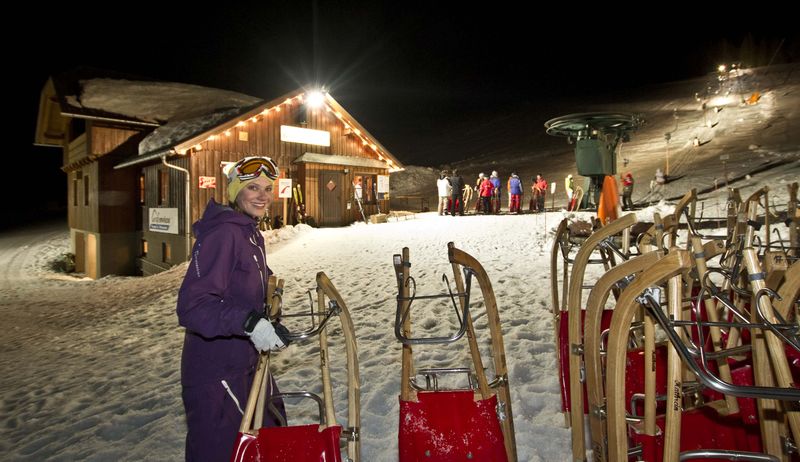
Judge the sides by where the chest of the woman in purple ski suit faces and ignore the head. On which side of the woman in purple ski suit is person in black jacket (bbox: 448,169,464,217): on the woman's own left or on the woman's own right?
on the woman's own left

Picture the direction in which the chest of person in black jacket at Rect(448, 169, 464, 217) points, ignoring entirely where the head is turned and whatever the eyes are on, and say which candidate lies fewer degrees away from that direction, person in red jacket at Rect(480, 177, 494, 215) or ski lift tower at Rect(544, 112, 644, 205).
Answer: the person in red jacket

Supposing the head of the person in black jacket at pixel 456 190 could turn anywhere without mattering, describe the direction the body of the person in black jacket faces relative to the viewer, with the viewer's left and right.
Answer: facing away from the viewer

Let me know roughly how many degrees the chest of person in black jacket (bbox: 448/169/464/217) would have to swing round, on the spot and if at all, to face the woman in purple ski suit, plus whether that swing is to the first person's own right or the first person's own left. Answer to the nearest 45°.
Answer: approximately 180°

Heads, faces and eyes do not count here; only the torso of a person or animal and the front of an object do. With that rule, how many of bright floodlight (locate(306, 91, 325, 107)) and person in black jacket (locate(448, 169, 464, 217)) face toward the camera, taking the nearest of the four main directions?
1

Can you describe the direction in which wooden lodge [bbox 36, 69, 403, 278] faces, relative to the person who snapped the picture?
facing the viewer and to the right of the viewer

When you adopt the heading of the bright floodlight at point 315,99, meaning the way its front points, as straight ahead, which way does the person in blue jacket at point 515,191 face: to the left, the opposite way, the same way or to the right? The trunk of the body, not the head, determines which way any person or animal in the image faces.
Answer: the opposite way

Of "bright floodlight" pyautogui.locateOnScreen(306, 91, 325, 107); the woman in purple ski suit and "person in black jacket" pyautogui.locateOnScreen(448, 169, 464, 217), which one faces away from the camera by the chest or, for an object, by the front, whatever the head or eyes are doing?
the person in black jacket

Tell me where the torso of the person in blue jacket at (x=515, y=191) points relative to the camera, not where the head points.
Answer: away from the camera

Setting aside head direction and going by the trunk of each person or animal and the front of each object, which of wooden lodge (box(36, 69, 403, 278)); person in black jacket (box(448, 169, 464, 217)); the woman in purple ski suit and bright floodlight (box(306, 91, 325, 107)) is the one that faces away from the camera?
the person in black jacket

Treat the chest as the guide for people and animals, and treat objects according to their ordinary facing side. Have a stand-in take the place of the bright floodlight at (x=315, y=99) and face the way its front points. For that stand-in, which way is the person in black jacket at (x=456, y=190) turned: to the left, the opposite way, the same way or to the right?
the opposite way

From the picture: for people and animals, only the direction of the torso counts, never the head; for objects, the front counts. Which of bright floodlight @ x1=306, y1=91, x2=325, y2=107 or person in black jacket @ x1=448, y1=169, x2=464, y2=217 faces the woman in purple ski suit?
the bright floodlight
